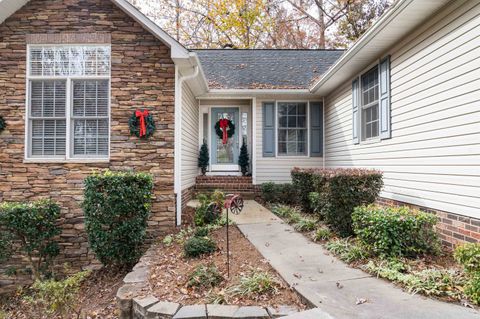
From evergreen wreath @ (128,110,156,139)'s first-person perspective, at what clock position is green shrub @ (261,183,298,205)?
The green shrub is roughly at 8 o'clock from the evergreen wreath.

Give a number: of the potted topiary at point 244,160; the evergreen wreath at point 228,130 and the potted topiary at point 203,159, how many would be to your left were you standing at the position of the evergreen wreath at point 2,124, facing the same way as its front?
3

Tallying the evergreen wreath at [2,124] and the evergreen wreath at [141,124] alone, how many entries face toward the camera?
2

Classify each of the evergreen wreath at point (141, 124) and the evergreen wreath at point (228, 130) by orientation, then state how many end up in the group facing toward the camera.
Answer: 2

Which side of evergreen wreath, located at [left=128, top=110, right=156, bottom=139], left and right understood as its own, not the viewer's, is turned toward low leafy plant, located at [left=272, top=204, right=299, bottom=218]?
left
